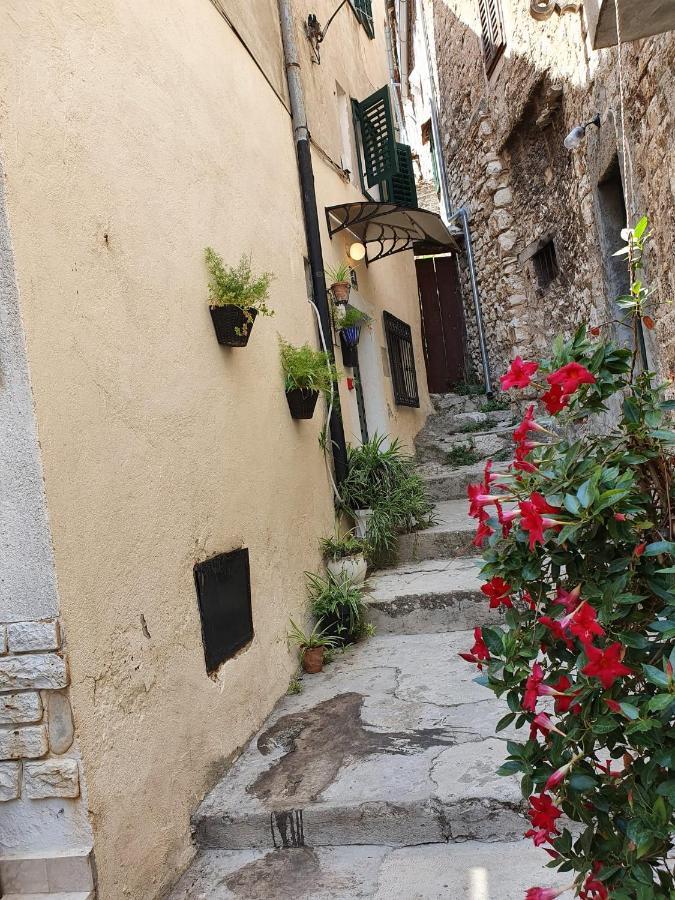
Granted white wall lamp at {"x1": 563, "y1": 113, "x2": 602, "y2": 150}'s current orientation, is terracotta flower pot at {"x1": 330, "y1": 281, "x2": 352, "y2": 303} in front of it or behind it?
in front

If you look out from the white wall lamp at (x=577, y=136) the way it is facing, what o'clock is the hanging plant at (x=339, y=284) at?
The hanging plant is roughly at 12 o'clock from the white wall lamp.

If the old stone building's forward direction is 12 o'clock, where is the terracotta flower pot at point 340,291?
The terracotta flower pot is roughly at 12 o'clock from the old stone building.

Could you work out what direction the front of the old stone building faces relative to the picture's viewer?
facing the viewer and to the left of the viewer

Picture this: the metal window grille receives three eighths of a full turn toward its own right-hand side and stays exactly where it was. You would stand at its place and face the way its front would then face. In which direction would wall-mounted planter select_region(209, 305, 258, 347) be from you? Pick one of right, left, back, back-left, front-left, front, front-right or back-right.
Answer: left

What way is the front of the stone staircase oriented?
toward the camera

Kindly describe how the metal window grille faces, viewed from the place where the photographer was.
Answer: facing the viewer and to the right of the viewer

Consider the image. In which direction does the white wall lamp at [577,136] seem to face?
to the viewer's left

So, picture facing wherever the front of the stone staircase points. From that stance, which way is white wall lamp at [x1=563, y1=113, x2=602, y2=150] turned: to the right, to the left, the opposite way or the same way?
to the right

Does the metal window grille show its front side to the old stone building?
yes

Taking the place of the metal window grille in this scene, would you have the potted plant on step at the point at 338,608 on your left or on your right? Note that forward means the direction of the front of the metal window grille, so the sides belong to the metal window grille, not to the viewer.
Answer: on your right

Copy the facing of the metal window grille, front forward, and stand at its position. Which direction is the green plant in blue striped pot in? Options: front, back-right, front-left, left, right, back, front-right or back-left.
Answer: front-right

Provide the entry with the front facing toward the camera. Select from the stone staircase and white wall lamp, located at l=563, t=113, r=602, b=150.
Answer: the stone staircase
